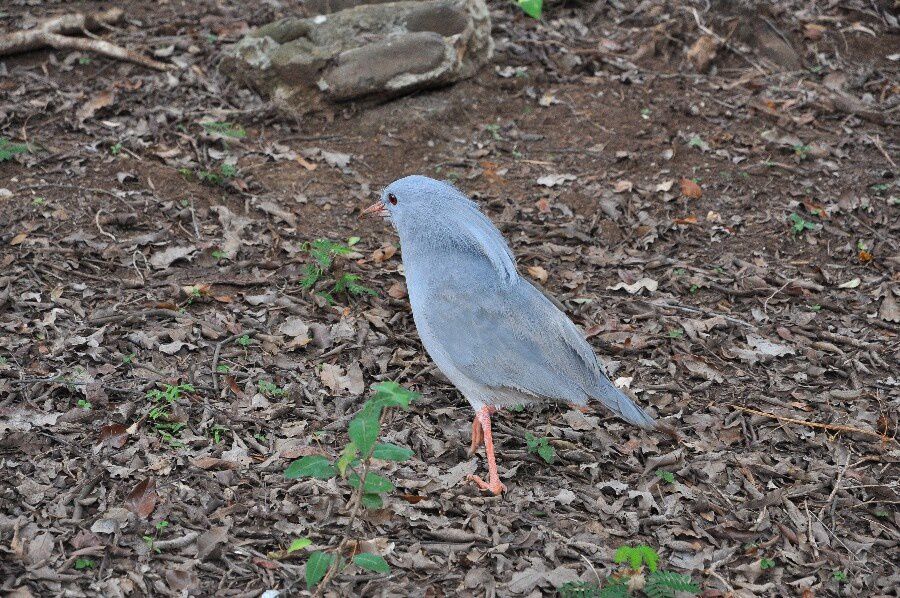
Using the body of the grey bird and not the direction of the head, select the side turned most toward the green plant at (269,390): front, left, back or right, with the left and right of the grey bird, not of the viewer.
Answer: front

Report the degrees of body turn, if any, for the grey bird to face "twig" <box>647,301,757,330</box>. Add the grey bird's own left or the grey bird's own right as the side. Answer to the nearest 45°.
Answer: approximately 135° to the grey bird's own right

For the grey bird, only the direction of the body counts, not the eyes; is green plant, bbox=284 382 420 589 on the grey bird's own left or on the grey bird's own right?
on the grey bird's own left

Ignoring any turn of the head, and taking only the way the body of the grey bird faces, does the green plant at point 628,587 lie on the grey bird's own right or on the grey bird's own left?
on the grey bird's own left

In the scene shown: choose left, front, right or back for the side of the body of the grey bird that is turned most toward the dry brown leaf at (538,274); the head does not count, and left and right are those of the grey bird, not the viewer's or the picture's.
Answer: right

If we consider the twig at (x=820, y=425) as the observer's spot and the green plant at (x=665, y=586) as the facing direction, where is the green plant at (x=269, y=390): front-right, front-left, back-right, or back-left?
front-right

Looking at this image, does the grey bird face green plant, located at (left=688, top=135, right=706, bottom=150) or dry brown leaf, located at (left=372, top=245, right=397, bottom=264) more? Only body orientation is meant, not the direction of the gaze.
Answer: the dry brown leaf

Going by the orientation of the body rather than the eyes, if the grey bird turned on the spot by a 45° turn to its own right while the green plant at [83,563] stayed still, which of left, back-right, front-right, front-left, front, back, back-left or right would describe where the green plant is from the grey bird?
left

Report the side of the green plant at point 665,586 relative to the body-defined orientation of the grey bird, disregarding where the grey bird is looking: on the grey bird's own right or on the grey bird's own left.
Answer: on the grey bird's own left

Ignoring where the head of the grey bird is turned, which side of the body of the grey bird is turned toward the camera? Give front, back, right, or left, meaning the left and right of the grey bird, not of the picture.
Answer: left

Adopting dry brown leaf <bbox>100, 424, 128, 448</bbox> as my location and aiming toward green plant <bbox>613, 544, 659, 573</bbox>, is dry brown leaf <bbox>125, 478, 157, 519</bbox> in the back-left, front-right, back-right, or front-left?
front-right

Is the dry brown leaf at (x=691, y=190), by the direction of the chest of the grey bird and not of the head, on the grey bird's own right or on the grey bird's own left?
on the grey bird's own right

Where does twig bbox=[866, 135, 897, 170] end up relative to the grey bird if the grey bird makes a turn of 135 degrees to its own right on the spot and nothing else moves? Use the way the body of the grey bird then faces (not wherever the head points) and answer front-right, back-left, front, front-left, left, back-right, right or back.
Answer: front
